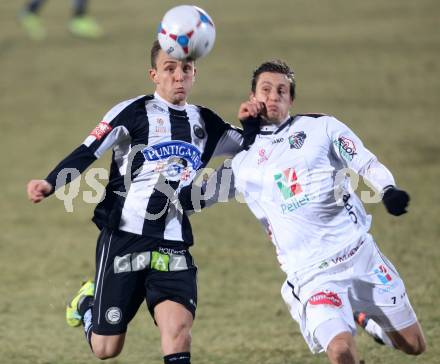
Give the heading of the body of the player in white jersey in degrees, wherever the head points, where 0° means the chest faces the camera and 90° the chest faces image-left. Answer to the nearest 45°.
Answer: approximately 0°

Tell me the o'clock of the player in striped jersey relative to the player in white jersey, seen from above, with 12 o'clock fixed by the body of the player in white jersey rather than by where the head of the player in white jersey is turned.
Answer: The player in striped jersey is roughly at 3 o'clock from the player in white jersey.
